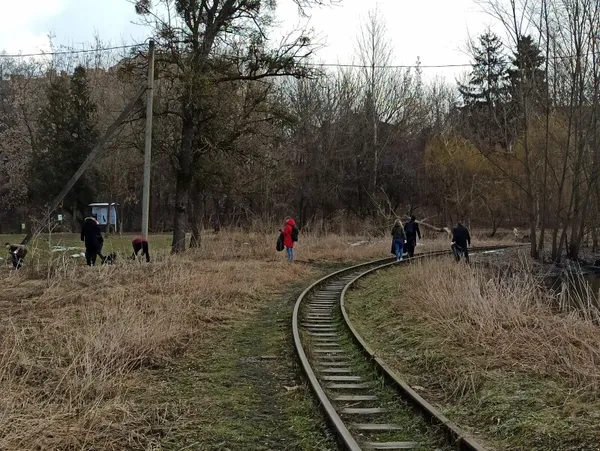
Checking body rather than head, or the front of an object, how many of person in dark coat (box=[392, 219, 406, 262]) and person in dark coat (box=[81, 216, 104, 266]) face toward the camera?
0

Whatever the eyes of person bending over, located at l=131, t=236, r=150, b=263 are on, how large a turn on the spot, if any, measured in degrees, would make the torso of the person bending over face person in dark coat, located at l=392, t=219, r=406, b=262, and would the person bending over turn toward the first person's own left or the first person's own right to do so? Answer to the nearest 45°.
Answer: approximately 90° to the first person's own right

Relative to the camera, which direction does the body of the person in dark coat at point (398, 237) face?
away from the camera
